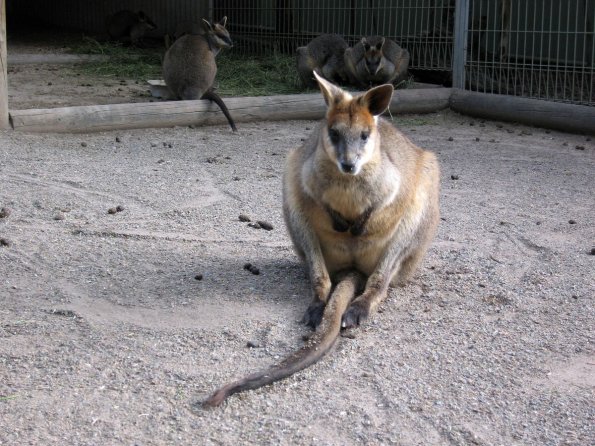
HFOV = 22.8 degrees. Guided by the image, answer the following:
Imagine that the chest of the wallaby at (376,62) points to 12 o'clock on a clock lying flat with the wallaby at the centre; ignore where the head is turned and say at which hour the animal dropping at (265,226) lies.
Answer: The animal dropping is roughly at 12 o'clock from the wallaby.

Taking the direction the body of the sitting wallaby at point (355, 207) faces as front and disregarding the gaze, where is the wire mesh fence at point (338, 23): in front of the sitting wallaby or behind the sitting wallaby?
behind

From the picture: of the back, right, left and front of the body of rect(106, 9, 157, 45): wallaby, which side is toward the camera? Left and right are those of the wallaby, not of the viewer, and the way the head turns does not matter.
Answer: right

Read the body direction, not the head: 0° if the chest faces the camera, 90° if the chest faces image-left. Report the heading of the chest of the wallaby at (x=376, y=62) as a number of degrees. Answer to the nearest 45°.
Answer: approximately 0°

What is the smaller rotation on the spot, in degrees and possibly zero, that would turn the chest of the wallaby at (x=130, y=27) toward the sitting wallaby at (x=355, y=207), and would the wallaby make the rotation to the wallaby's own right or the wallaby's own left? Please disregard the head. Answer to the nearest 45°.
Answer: approximately 90° to the wallaby's own right

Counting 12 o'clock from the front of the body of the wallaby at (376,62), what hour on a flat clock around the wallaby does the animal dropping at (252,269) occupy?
The animal dropping is roughly at 12 o'clock from the wallaby.

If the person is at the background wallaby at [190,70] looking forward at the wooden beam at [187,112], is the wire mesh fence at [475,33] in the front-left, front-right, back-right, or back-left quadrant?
back-left

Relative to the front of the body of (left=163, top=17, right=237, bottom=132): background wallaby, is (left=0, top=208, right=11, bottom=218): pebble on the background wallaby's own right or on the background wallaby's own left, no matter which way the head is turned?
on the background wallaby's own right

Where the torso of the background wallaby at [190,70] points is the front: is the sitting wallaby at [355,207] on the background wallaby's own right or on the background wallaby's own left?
on the background wallaby's own right

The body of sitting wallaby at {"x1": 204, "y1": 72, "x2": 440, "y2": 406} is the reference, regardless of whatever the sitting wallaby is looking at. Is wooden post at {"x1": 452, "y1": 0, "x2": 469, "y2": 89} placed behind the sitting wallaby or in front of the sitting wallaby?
behind
